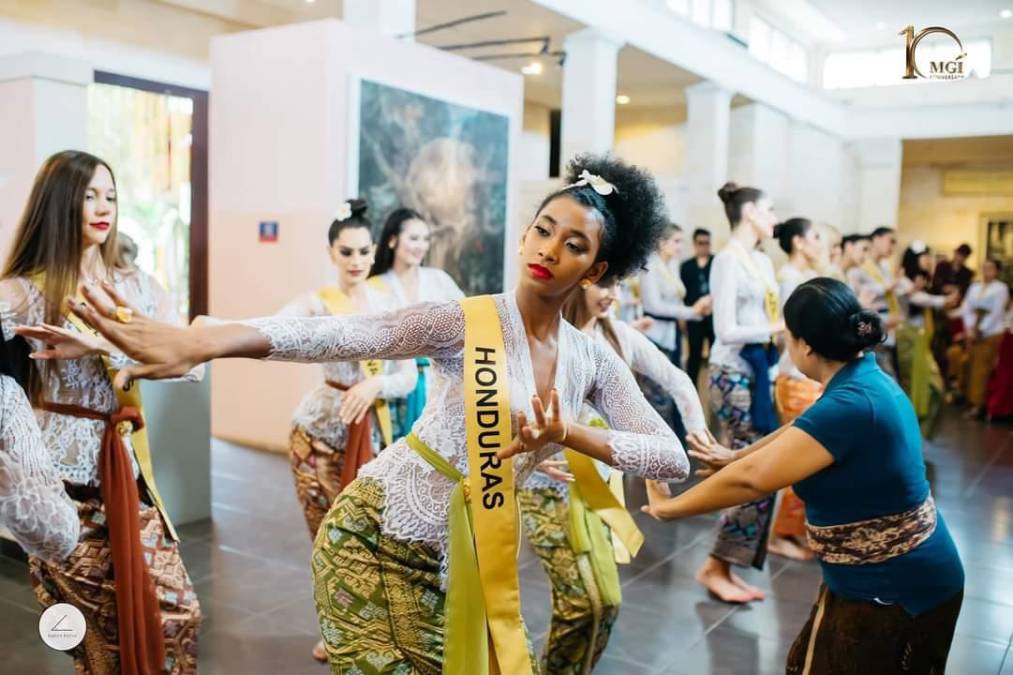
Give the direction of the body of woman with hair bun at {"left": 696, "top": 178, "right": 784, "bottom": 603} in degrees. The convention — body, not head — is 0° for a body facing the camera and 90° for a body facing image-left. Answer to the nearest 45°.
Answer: approximately 270°

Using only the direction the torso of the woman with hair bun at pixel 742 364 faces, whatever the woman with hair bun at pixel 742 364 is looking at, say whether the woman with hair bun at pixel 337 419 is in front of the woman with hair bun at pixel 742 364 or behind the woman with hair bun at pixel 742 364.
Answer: behind

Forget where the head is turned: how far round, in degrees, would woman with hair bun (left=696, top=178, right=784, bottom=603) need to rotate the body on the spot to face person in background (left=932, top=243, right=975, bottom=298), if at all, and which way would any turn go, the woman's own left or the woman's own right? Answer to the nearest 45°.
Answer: approximately 90° to the woman's own left

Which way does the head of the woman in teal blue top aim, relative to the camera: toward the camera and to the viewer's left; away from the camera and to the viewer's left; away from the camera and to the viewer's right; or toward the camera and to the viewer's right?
away from the camera and to the viewer's left

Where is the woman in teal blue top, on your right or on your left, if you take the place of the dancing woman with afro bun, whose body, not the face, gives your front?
on your left

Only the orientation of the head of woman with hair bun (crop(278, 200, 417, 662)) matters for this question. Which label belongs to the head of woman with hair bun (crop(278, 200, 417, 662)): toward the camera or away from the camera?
toward the camera

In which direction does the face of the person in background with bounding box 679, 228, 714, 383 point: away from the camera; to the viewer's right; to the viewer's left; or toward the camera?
toward the camera

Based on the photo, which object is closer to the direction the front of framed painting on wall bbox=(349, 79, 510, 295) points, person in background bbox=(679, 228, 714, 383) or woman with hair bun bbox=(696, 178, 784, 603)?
the woman with hair bun

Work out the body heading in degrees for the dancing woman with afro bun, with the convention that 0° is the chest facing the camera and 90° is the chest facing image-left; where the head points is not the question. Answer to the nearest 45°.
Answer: approximately 0°

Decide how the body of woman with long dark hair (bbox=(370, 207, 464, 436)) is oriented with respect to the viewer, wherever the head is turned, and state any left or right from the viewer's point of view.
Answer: facing the viewer and to the right of the viewer

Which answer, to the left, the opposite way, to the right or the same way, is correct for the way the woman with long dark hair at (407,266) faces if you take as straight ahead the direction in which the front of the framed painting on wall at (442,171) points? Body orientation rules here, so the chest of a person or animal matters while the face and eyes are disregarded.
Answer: the same way

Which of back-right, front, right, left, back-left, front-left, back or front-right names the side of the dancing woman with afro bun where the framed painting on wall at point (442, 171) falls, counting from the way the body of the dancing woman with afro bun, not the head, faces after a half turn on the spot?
front

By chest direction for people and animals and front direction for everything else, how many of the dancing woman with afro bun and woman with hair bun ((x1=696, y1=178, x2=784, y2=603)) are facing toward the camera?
1
